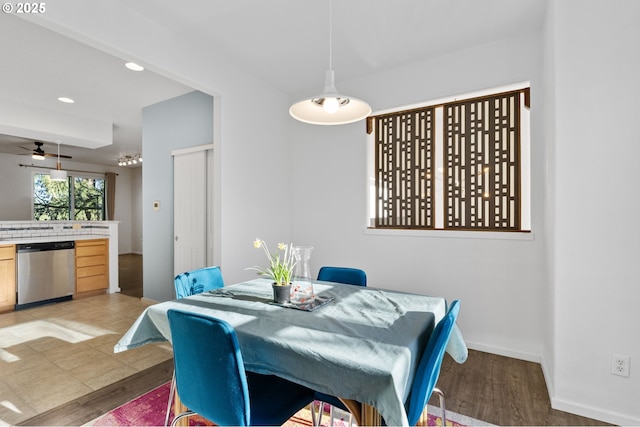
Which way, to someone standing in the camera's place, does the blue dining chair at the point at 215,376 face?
facing away from the viewer and to the right of the viewer

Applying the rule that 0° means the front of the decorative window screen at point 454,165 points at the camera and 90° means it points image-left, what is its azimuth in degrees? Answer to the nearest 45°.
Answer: approximately 45°

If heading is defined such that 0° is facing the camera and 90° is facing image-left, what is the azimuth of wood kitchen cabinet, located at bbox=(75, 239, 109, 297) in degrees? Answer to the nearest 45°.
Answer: approximately 315°
